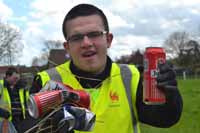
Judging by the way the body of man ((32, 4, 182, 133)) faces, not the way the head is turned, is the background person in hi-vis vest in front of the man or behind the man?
behind

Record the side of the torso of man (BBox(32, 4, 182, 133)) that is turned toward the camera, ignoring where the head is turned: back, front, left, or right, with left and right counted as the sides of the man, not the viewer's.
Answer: front

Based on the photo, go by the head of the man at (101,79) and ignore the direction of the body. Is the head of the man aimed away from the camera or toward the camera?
toward the camera
